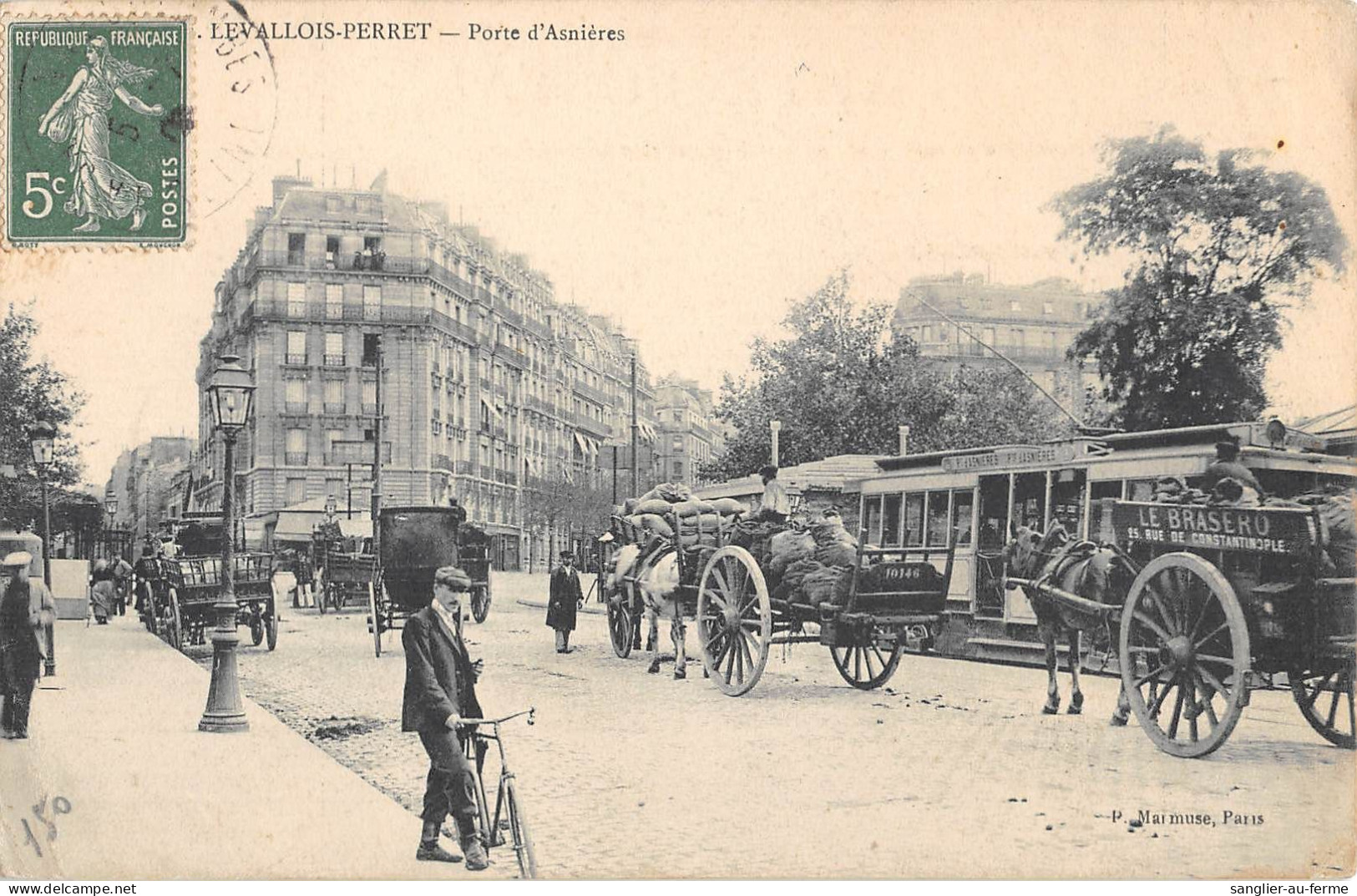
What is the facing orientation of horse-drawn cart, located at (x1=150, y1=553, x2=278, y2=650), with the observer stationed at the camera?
facing away from the viewer and to the left of the viewer

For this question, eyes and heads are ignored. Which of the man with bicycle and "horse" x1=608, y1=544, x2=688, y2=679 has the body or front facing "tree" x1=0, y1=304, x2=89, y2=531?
the horse

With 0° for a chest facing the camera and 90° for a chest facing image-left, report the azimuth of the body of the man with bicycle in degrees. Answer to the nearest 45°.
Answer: approximately 315°

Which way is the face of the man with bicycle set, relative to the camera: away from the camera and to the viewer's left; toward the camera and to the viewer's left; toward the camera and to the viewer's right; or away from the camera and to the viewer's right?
toward the camera and to the viewer's right
